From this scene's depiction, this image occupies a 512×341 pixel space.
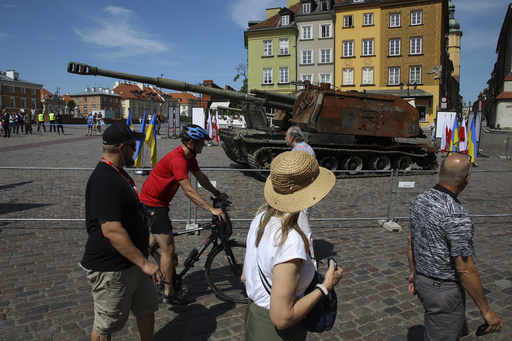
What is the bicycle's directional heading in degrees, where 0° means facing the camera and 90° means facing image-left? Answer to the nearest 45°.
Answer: approximately 270°

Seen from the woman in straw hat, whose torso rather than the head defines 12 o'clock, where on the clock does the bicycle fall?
The bicycle is roughly at 10 o'clock from the woman in straw hat.

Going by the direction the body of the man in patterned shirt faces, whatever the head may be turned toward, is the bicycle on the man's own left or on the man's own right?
on the man's own left

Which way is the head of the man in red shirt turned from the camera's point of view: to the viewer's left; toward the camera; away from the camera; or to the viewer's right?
to the viewer's right

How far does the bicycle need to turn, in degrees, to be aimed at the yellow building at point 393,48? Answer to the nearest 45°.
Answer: approximately 45° to its left

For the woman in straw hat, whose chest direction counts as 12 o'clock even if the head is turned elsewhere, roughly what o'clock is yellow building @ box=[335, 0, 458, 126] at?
The yellow building is roughly at 11 o'clock from the woman in straw hat.

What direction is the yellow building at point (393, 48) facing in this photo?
toward the camera

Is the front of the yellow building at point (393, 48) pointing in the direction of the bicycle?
yes

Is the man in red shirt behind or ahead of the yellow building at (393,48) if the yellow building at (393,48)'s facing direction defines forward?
ahead

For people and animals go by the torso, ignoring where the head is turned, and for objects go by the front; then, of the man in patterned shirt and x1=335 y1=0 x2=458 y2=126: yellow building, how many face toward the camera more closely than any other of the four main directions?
1

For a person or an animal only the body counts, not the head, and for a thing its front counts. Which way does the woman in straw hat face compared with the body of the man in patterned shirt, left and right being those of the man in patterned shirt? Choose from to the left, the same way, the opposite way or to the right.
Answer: the same way

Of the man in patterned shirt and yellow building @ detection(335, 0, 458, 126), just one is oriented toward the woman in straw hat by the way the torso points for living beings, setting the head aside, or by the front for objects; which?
the yellow building

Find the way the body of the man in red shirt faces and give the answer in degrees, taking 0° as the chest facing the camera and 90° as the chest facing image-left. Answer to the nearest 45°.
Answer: approximately 270°

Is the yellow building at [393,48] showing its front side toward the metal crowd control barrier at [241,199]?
yes
